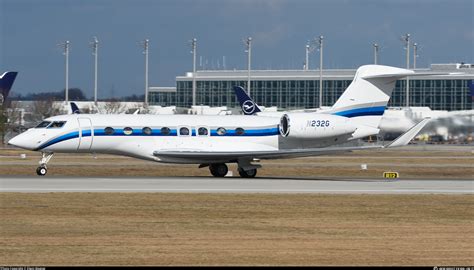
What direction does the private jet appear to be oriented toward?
to the viewer's left
